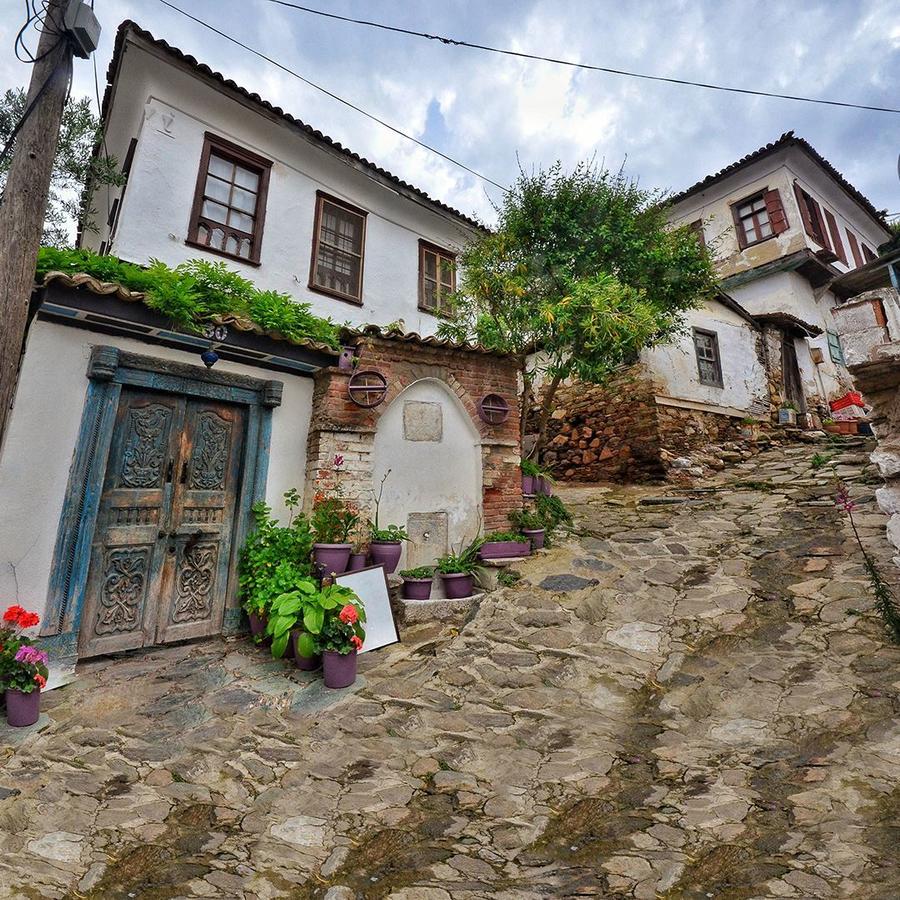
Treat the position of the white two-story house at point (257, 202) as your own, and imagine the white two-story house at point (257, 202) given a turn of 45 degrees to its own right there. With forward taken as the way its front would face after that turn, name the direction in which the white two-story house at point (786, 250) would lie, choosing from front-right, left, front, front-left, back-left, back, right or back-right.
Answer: left

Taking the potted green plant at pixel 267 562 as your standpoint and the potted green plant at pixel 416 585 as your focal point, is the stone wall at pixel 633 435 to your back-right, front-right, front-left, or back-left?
front-left
